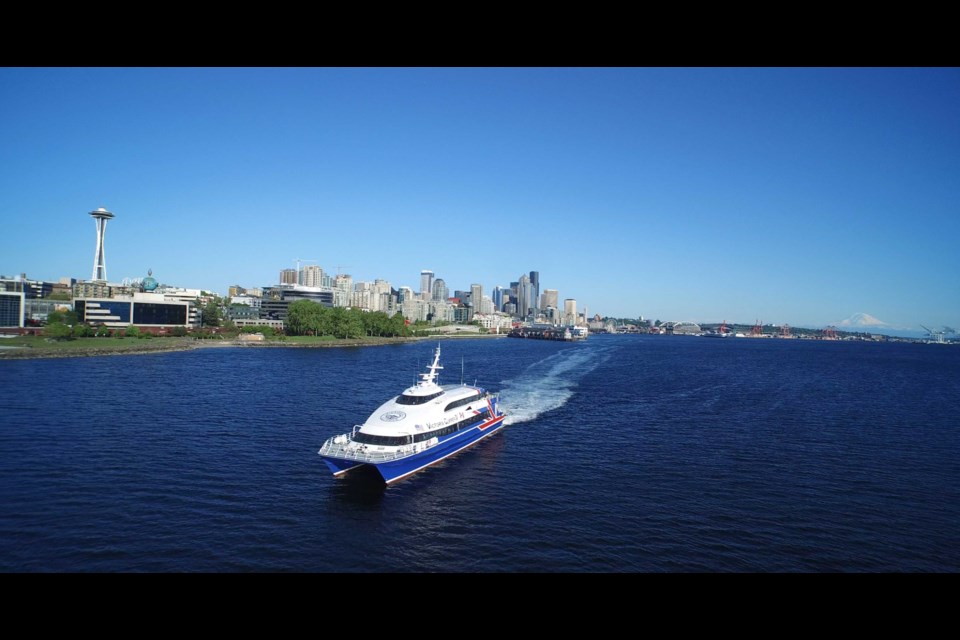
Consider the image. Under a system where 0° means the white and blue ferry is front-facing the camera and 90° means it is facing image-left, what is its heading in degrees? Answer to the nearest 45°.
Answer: approximately 45°
